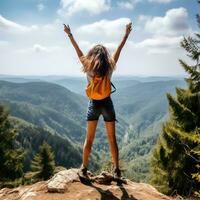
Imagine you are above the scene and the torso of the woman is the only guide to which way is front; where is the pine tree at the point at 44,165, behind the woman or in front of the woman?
in front

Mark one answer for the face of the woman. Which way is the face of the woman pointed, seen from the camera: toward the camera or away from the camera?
away from the camera

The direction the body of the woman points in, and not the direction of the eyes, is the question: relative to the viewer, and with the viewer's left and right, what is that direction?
facing away from the viewer
